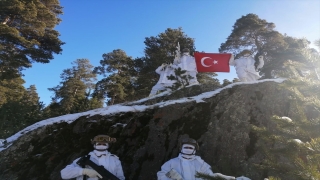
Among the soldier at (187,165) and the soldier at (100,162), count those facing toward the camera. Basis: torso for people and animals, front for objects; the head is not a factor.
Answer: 2

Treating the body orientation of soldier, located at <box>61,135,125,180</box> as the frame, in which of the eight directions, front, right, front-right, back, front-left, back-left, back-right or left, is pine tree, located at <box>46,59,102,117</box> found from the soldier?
back

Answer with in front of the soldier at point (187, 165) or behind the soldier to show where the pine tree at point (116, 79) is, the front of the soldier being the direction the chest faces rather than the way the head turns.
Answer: behind

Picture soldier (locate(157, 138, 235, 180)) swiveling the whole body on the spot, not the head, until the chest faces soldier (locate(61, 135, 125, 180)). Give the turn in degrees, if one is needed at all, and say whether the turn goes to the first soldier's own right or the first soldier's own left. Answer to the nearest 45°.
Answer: approximately 90° to the first soldier's own right

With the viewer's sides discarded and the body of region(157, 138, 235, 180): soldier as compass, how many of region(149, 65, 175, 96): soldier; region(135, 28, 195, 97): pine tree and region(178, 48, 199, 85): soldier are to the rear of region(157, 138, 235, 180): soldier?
3

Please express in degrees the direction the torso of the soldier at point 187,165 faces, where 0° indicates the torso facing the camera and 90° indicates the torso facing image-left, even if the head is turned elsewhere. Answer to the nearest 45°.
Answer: approximately 0°

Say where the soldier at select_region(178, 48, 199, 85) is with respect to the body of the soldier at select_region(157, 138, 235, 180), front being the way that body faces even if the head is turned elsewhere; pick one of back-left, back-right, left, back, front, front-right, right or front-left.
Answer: back
